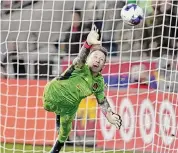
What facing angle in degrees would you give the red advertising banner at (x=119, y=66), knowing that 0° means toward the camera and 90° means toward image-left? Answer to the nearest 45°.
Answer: approximately 0°

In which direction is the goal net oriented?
toward the camera

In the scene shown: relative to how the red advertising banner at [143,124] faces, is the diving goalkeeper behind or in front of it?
in front

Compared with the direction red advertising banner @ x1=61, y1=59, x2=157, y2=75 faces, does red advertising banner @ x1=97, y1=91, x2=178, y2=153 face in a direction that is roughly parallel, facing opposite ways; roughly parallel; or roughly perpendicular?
roughly parallel

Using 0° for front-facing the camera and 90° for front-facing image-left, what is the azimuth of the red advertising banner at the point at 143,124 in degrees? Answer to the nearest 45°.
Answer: approximately 0°

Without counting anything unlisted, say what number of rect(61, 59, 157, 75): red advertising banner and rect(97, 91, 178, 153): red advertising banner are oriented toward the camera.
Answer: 2

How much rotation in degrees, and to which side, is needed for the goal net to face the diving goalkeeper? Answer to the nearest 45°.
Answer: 0° — it already faces them

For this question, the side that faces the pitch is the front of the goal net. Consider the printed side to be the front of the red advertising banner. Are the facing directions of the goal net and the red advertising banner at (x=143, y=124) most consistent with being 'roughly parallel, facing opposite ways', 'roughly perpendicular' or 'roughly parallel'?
roughly parallel

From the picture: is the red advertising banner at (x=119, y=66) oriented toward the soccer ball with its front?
yes
